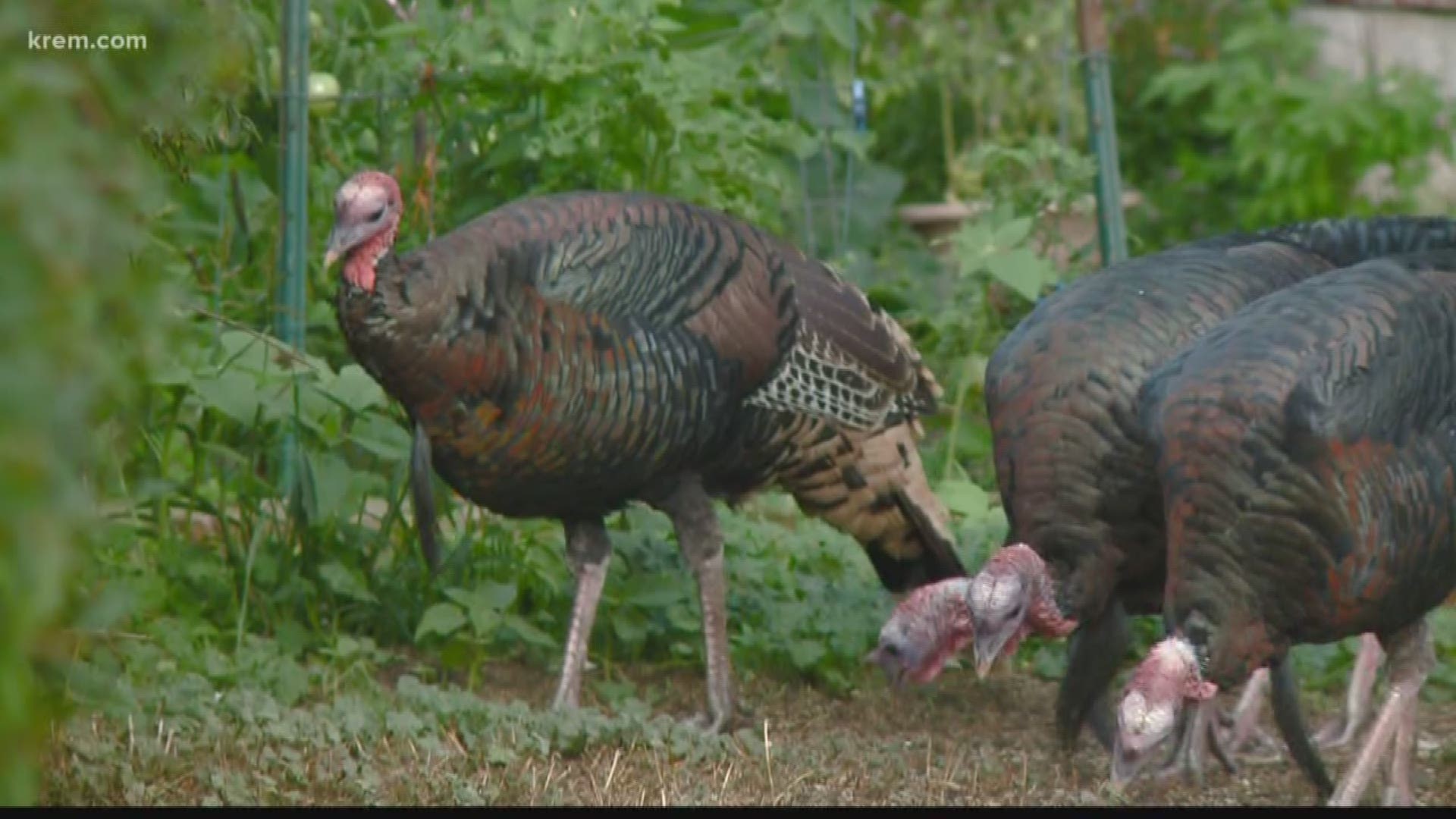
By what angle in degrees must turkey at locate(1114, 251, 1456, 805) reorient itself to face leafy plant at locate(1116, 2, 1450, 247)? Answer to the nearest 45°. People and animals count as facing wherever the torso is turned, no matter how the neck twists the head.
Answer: approximately 90° to its right

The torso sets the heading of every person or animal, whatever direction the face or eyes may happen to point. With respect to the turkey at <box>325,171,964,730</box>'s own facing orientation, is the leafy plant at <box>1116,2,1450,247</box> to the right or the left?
on its right

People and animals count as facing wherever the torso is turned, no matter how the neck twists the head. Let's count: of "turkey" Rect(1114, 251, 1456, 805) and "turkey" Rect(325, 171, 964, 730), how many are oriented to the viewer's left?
2

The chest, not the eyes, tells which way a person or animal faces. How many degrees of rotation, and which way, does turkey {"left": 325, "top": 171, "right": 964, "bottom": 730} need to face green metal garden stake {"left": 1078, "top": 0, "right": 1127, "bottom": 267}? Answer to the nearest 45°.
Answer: approximately 135° to its right

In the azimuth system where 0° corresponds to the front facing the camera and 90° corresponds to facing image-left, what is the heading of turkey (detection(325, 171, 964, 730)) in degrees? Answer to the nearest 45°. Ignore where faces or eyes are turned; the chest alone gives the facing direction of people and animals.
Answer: approximately 90°

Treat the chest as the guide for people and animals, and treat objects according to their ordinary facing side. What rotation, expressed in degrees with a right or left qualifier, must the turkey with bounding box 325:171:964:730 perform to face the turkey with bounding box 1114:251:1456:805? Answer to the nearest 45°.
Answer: approximately 135° to its left

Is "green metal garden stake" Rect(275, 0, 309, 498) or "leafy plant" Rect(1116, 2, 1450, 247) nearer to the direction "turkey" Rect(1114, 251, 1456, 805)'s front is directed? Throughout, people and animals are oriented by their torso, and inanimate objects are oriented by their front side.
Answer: the green metal garden stake

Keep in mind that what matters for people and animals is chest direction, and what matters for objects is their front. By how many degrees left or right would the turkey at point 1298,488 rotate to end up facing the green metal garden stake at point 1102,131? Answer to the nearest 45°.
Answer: approximately 90° to its right

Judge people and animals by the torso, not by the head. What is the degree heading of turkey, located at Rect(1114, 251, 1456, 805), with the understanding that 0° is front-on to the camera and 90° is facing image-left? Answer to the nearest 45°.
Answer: approximately 90°
